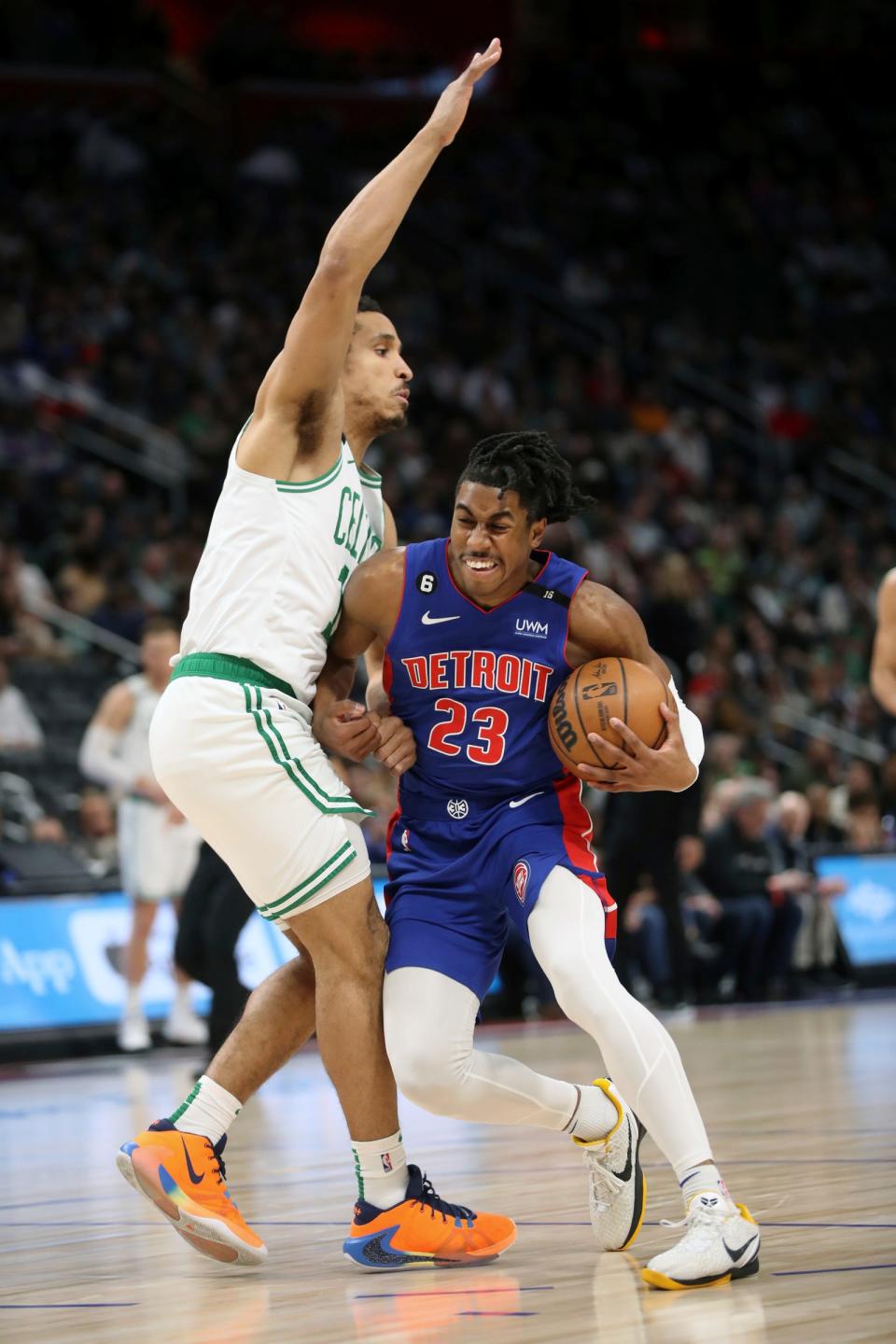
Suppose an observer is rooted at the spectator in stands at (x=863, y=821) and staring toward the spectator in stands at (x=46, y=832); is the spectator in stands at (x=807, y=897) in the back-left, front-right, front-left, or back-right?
front-left

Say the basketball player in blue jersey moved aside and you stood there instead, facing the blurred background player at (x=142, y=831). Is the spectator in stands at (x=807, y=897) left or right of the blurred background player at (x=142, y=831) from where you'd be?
right

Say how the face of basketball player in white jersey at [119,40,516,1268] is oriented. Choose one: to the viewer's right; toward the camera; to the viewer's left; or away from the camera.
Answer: to the viewer's right

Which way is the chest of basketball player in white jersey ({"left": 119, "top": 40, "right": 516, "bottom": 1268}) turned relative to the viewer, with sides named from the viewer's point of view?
facing to the right of the viewer

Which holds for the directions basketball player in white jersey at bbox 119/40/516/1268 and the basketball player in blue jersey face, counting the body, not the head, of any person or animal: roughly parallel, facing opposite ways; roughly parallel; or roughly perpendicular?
roughly perpendicular

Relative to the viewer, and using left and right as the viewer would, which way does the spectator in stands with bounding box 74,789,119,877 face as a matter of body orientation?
facing the viewer

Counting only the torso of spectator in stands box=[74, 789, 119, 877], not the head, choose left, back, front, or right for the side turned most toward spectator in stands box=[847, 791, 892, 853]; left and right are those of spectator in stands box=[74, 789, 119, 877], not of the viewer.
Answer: left

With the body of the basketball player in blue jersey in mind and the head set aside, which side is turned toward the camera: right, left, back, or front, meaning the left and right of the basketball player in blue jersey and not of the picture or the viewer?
front

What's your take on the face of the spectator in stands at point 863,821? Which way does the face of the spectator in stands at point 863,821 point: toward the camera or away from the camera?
toward the camera

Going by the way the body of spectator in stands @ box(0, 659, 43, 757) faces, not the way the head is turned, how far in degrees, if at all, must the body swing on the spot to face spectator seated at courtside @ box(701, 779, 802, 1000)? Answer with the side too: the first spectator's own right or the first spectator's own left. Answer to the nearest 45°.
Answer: approximately 90° to the first spectator's own left

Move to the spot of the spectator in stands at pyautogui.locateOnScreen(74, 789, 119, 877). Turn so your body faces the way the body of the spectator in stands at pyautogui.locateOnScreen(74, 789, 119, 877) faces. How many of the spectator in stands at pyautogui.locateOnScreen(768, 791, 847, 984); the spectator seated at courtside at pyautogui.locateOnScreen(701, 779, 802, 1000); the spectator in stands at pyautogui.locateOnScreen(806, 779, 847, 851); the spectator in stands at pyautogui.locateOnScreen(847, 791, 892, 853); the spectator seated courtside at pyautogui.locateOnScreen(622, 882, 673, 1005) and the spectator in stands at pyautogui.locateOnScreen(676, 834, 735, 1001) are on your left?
6

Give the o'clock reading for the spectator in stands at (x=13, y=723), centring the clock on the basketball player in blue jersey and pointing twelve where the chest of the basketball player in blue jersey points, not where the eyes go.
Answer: The spectator in stands is roughly at 5 o'clock from the basketball player in blue jersey.

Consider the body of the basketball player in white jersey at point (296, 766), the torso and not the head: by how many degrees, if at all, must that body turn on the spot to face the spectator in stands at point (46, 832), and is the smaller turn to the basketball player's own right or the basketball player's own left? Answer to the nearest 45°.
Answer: approximately 90° to the basketball player's own left

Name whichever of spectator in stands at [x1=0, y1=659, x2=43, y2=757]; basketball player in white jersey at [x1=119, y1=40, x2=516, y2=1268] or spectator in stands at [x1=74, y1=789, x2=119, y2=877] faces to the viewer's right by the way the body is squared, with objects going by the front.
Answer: the basketball player in white jersey

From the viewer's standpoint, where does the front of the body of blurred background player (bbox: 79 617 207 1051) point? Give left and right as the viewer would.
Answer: facing the viewer and to the right of the viewer
